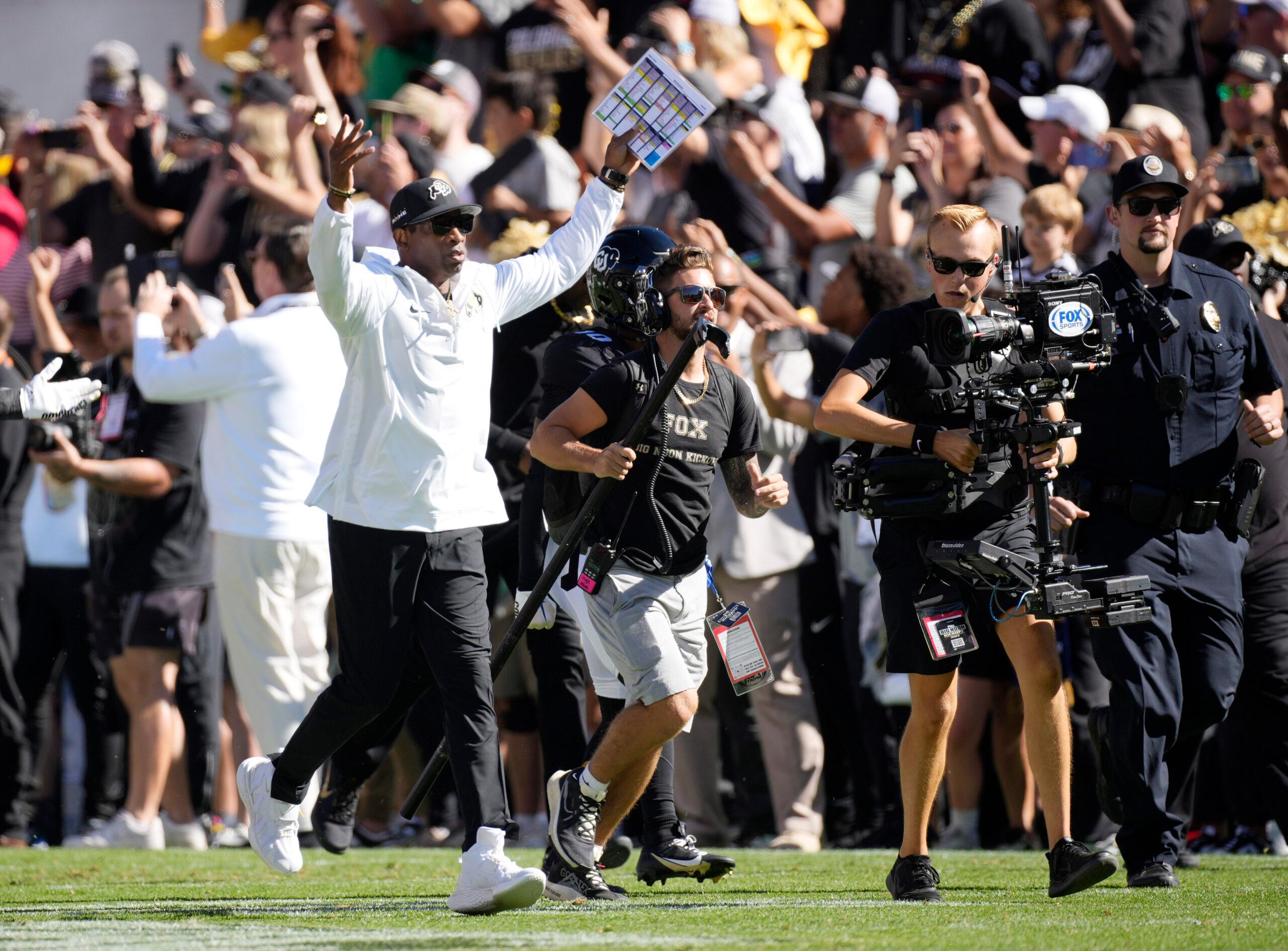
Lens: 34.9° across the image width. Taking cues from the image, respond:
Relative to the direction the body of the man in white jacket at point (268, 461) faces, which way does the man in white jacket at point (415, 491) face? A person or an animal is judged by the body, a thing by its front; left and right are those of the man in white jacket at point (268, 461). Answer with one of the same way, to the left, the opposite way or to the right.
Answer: the opposite way

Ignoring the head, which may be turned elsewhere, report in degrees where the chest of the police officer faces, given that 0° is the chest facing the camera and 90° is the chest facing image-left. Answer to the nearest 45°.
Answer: approximately 0°

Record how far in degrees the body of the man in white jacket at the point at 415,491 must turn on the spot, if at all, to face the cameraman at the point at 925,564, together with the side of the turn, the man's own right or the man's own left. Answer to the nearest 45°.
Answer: approximately 45° to the man's own left

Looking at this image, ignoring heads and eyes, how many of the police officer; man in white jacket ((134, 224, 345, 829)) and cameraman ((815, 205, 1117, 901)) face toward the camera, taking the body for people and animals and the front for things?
2

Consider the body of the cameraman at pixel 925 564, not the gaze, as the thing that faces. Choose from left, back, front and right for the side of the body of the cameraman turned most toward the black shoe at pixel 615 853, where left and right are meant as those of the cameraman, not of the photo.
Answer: right

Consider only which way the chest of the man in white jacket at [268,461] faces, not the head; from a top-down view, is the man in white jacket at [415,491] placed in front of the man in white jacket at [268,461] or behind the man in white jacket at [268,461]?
behind

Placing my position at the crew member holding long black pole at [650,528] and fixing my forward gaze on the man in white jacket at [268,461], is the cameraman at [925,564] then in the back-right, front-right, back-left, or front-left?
back-right

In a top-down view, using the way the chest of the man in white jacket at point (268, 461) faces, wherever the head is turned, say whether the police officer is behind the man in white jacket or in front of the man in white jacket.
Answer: behind

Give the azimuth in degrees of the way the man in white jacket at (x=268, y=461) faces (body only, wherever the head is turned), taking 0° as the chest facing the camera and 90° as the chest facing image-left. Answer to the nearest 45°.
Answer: approximately 135°

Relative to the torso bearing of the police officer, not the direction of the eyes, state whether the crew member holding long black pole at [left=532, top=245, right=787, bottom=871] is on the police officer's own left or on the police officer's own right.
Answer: on the police officer's own right

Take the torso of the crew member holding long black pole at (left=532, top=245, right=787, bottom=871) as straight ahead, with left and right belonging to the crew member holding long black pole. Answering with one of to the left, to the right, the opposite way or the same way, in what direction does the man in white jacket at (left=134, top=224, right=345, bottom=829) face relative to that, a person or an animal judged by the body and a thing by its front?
the opposite way

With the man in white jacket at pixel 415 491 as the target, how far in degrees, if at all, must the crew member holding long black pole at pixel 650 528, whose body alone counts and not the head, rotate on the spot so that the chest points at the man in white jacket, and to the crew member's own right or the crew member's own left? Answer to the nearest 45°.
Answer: approximately 90° to the crew member's own right

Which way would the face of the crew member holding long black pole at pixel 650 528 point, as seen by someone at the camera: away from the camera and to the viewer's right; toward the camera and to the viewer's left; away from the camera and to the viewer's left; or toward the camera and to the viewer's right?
toward the camera and to the viewer's right

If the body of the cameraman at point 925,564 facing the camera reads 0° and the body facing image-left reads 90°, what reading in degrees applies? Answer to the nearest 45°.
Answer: approximately 0°
